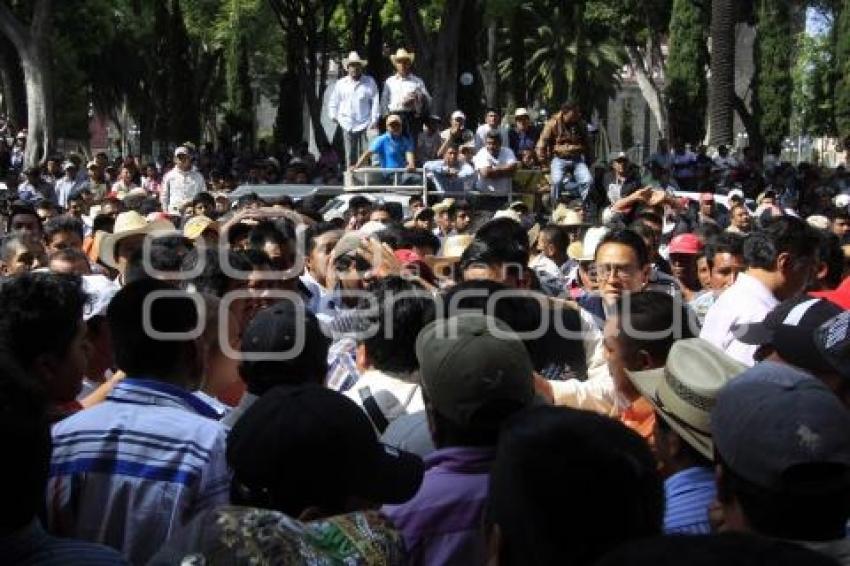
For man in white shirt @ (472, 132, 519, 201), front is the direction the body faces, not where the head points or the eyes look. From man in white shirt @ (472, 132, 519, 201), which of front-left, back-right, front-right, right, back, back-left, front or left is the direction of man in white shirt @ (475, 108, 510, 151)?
back

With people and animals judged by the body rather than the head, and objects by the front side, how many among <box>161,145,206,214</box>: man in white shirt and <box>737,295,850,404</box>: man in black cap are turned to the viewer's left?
1

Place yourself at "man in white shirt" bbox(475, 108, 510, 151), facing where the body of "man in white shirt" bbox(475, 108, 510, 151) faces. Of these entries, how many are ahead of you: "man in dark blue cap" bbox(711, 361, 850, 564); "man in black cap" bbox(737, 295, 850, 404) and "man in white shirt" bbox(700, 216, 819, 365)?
3

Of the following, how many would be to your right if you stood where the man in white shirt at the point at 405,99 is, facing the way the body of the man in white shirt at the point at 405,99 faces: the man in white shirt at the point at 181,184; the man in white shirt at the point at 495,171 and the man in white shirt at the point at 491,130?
1

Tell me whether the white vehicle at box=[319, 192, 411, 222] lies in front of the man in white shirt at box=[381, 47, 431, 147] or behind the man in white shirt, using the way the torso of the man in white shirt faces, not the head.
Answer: in front

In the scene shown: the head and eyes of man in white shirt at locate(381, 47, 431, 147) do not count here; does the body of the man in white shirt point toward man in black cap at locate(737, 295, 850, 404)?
yes

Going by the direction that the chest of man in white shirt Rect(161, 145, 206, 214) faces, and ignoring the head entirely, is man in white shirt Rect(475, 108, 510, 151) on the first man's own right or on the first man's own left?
on the first man's own left

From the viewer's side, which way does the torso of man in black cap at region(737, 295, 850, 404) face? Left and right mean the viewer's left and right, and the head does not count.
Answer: facing to the left of the viewer

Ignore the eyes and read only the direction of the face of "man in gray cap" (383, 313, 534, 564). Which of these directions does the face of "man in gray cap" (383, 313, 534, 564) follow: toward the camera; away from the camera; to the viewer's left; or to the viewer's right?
away from the camera
